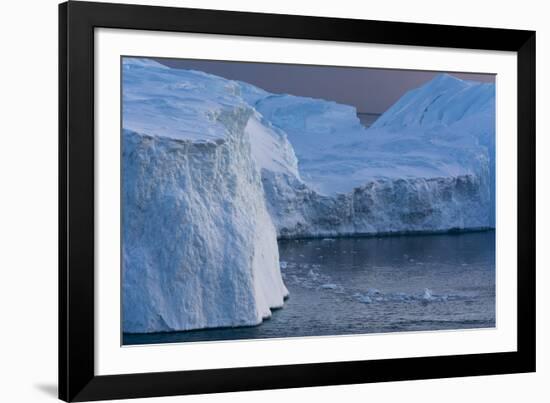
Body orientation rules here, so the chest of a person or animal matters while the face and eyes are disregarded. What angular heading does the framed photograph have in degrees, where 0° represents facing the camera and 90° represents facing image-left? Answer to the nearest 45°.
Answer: approximately 315°
